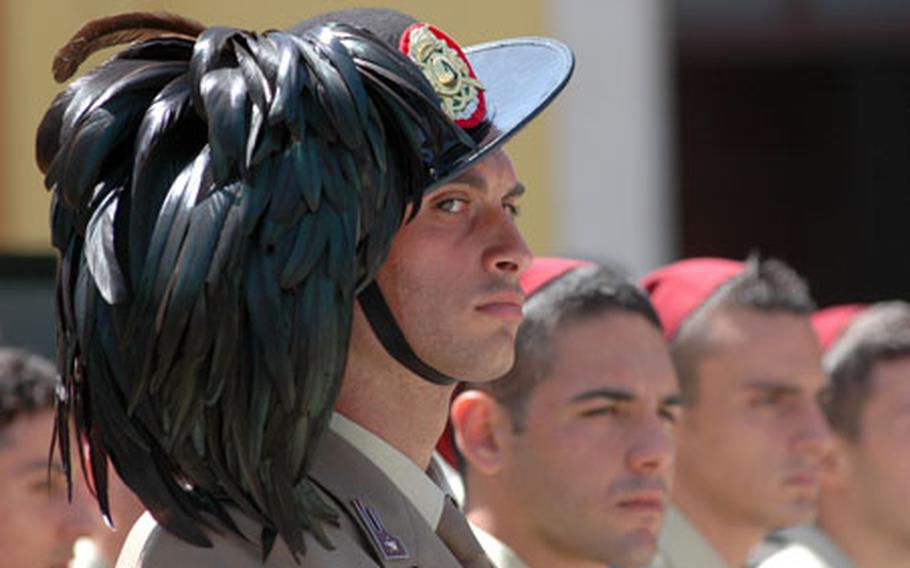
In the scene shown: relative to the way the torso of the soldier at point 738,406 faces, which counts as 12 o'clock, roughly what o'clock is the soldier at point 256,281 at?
the soldier at point 256,281 is roughly at 2 o'clock from the soldier at point 738,406.

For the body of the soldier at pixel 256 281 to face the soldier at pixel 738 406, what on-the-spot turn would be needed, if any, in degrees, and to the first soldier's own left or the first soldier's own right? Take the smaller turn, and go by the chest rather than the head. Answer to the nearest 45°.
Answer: approximately 90° to the first soldier's own left

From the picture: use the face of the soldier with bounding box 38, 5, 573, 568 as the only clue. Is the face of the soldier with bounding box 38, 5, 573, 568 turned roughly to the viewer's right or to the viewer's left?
to the viewer's right

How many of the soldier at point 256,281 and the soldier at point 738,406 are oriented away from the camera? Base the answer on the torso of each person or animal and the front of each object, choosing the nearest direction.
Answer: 0

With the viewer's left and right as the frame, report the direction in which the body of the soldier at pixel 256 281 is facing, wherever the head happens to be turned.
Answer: facing the viewer and to the right of the viewer

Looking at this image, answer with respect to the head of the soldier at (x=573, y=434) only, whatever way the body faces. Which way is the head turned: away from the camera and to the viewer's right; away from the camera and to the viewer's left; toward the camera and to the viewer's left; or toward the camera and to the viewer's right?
toward the camera and to the viewer's right

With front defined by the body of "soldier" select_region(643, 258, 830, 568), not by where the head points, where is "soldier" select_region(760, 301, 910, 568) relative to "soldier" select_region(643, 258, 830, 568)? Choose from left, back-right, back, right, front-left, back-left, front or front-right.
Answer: left

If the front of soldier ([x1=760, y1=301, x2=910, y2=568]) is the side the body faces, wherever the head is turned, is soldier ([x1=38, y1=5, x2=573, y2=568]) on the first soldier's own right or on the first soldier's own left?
on the first soldier's own right

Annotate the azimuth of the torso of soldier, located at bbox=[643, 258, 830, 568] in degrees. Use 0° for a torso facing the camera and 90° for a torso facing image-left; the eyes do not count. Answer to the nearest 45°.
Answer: approximately 315°
